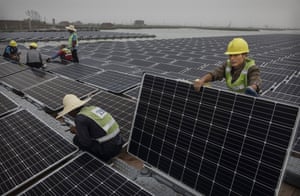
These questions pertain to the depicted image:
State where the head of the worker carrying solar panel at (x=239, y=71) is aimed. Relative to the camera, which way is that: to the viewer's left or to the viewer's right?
to the viewer's left

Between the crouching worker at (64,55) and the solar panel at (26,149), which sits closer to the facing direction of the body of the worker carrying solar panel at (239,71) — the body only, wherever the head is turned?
the solar panel

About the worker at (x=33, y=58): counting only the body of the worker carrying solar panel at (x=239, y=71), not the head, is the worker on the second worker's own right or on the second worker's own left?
on the second worker's own right

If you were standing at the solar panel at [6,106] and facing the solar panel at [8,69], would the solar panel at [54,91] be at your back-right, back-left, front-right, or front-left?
front-right

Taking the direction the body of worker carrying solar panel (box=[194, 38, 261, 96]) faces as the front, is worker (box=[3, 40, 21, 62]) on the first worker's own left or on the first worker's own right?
on the first worker's own right

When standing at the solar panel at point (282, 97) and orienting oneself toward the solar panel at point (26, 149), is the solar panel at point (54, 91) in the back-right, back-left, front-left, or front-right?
front-right

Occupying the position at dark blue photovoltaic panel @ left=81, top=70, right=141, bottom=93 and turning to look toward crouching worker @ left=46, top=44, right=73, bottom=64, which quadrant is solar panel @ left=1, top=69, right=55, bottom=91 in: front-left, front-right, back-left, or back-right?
front-left

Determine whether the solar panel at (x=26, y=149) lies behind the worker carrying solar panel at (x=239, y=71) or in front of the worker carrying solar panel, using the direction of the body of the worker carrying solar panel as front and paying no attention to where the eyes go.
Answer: in front

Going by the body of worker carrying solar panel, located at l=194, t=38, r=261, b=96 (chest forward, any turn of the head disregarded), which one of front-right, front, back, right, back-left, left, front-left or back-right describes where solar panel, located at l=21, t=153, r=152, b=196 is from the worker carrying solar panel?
front

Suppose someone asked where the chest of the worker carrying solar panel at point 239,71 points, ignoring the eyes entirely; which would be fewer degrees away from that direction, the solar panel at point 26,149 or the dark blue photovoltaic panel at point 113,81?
the solar panel

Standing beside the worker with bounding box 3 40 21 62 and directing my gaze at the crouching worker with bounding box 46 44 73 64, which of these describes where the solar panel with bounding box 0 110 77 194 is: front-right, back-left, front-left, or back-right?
front-right

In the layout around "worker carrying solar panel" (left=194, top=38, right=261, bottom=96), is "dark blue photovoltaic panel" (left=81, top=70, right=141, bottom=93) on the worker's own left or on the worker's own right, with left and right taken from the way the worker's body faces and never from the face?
on the worker's own right

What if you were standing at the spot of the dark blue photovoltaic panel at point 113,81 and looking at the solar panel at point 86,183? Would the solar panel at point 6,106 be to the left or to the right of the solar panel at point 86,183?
right

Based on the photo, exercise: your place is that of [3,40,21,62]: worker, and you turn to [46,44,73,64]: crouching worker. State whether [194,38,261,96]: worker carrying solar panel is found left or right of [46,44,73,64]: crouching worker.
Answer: right

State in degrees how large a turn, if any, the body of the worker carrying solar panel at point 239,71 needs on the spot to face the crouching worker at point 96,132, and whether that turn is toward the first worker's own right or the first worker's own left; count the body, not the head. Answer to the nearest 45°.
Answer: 0° — they already face them
